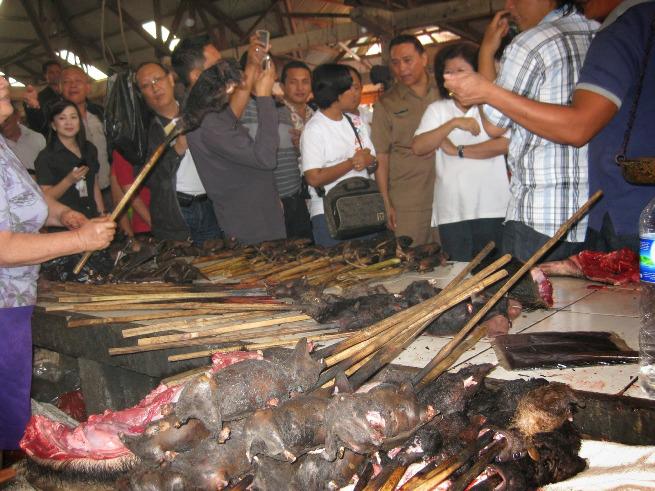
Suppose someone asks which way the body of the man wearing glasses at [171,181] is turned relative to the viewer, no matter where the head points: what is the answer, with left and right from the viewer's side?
facing the viewer and to the right of the viewer

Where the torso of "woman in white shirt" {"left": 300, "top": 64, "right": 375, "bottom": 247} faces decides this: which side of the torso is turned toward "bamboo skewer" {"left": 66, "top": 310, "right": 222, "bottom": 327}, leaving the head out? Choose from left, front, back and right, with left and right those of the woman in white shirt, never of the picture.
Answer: right

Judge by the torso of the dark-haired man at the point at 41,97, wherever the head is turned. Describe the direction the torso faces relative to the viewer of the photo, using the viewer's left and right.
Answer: facing the viewer

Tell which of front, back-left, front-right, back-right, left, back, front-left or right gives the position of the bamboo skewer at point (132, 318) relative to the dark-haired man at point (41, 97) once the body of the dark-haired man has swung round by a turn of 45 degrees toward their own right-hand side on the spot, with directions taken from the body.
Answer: front-left

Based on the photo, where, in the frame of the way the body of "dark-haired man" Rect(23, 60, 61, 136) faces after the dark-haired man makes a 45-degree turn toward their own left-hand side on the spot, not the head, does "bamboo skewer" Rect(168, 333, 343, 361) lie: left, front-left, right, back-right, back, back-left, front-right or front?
front-right

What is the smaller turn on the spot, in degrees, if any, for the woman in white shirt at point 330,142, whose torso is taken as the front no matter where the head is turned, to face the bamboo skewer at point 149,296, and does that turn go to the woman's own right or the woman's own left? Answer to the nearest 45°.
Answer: approximately 90° to the woman's own right

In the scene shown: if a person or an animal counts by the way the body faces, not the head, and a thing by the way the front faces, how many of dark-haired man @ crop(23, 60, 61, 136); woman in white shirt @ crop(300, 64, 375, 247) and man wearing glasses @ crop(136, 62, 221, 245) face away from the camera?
0

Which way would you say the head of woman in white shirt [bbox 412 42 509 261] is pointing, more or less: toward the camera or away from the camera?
toward the camera

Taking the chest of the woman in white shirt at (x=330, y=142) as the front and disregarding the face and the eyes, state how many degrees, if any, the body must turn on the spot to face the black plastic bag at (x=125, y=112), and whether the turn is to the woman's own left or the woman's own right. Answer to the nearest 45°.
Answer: approximately 135° to the woman's own right

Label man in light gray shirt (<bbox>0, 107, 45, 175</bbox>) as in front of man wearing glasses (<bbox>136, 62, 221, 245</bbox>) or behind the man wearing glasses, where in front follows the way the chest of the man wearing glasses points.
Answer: behind

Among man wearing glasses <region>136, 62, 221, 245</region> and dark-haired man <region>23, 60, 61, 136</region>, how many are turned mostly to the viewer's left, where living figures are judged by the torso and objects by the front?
0

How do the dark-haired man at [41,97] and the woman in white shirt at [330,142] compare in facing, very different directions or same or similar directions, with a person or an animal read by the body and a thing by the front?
same or similar directions

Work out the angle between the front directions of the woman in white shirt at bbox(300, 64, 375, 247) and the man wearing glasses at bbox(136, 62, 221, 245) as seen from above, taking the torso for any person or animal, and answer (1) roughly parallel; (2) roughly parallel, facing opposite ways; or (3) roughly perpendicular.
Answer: roughly parallel
